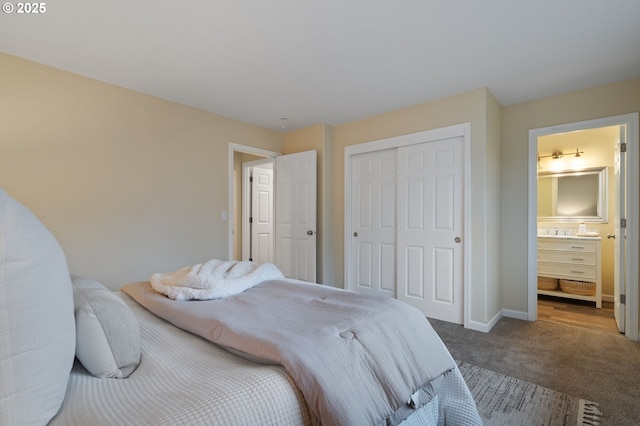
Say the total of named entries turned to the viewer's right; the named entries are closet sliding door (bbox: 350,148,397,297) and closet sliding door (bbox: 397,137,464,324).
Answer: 0

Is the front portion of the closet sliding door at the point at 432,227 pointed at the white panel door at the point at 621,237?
no

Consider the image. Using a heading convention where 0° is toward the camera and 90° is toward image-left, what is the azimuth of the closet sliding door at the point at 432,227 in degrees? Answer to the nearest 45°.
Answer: approximately 45°

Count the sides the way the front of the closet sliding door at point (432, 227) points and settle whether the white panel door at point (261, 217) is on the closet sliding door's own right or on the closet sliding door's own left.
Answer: on the closet sliding door's own right

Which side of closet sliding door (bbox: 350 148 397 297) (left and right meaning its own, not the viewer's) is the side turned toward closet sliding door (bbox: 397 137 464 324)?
left

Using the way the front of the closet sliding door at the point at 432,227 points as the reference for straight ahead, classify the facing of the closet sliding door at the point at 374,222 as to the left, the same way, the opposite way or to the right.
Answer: the same way

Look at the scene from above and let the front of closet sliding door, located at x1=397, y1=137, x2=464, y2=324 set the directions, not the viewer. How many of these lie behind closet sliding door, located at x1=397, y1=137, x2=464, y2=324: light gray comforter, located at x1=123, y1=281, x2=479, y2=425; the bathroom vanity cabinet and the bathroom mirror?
2

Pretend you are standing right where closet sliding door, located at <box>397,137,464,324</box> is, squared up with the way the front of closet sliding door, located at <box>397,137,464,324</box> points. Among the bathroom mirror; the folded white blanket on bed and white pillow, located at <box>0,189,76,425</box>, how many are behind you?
1

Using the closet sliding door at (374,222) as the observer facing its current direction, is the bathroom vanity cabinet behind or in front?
behind

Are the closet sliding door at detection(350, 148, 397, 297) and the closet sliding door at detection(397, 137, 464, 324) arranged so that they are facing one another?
no

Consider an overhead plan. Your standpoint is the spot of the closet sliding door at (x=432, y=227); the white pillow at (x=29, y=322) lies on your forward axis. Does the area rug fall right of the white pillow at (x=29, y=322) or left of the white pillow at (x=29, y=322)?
left

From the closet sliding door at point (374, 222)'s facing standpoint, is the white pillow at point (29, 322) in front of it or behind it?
in front

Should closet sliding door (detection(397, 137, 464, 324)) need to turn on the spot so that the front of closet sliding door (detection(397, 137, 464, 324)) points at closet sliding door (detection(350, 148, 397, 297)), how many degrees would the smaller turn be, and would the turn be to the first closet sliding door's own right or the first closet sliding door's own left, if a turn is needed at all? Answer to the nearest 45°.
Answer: approximately 90° to the first closet sliding door's own right

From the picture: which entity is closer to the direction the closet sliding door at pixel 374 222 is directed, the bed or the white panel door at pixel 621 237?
the bed

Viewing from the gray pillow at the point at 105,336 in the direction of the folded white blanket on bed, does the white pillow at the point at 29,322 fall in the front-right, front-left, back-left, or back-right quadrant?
back-right

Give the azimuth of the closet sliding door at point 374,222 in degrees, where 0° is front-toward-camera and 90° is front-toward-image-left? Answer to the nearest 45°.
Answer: approximately 45°

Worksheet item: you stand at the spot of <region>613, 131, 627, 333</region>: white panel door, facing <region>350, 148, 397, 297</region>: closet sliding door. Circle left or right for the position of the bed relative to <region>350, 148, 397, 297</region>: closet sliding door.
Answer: left
